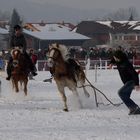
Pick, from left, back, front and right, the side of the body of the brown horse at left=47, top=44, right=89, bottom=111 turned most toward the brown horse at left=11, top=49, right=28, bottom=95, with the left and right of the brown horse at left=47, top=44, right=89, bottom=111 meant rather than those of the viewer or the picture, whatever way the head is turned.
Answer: right

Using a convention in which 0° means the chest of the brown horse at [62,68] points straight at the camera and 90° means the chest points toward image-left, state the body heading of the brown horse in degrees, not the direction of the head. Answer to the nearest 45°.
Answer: approximately 45°
